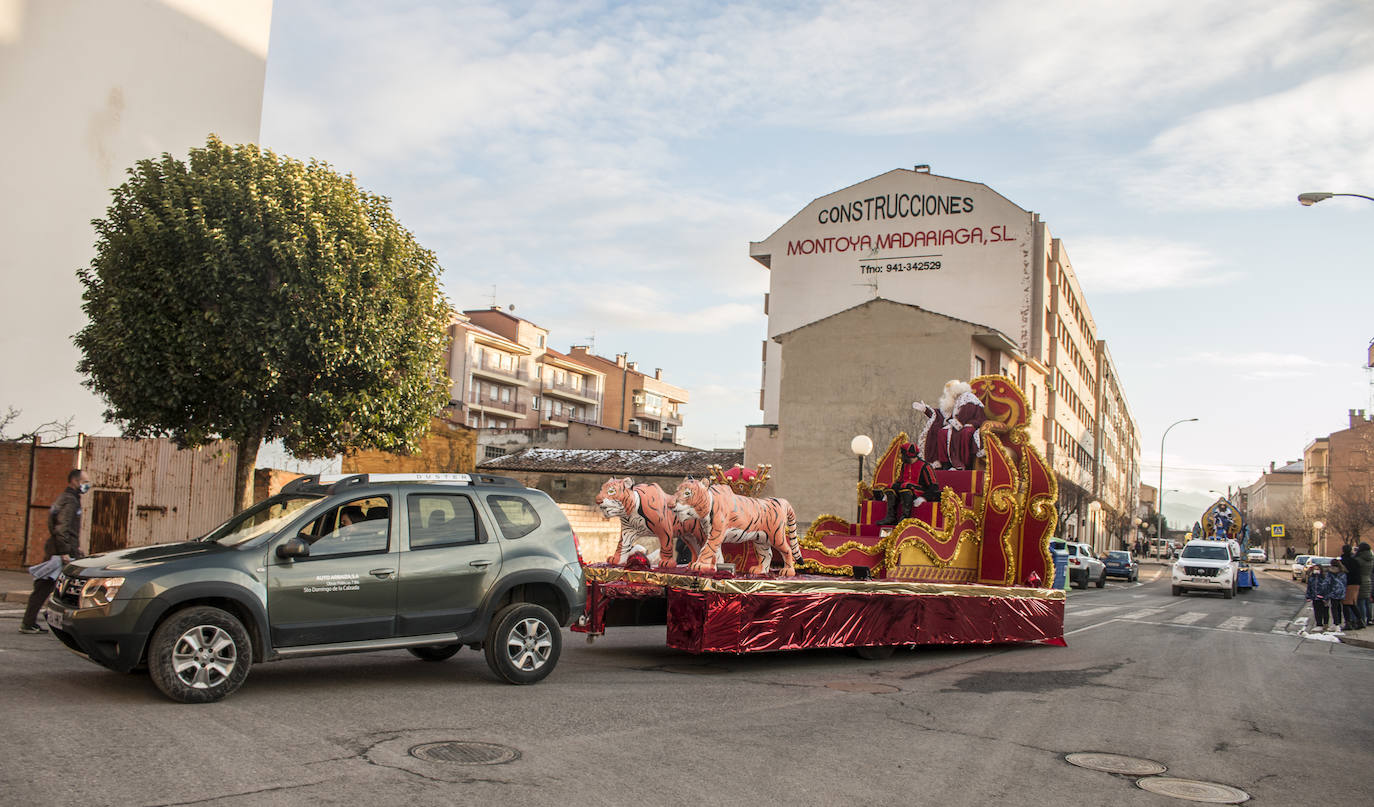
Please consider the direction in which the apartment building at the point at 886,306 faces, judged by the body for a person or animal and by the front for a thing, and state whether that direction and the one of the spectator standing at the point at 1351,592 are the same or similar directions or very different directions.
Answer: very different directions

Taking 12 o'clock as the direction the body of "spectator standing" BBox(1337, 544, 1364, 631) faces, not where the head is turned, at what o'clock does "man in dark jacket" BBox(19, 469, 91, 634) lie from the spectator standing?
The man in dark jacket is roughly at 10 o'clock from the spectator standing.

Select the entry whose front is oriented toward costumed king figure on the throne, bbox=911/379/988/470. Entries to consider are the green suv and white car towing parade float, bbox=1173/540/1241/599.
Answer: the white car towing parade float

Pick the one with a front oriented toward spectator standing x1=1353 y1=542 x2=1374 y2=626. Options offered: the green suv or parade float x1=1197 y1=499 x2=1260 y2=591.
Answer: the parade float

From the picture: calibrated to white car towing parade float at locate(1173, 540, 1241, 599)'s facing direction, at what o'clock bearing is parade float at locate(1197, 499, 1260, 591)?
The parade float is roughly at 6 o'clock from the white car towing parade float.
